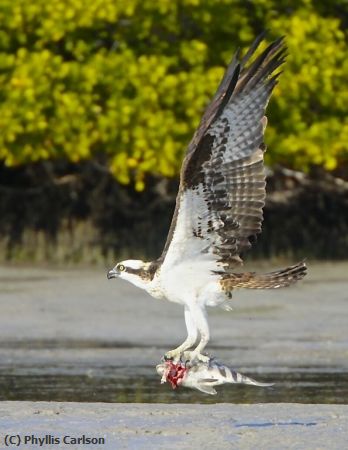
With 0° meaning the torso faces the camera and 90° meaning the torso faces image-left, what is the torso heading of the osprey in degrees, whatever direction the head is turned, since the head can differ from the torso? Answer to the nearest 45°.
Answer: approximately 90°
